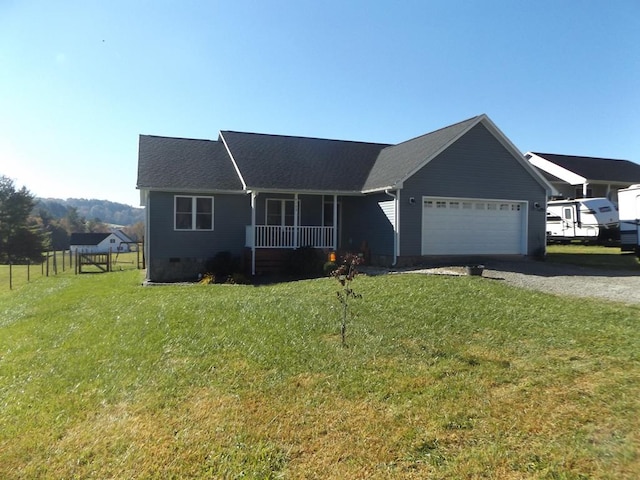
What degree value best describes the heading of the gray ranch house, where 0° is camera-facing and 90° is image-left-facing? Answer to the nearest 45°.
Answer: approximately 315°

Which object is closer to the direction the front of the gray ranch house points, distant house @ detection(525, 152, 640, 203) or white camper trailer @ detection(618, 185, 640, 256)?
the white camper trailer

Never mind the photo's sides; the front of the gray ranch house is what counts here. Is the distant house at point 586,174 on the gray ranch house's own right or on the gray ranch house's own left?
on the gray ranch house's own left

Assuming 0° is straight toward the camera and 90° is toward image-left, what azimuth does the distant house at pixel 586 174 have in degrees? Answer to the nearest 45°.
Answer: approximately 315°

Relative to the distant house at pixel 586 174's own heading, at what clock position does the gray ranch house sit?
The gray ranch house is roughly at 2 o'clock from the distant house.

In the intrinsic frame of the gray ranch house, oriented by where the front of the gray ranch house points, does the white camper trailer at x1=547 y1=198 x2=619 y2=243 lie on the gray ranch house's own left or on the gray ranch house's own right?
on the gray ranch house's own left

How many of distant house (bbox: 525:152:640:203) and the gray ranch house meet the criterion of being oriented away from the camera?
0

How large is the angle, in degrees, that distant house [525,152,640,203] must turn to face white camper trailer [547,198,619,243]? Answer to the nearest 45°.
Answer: approximately 45° to its right

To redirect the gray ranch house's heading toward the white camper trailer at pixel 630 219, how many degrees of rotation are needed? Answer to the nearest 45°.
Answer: approximately 45° to its left
